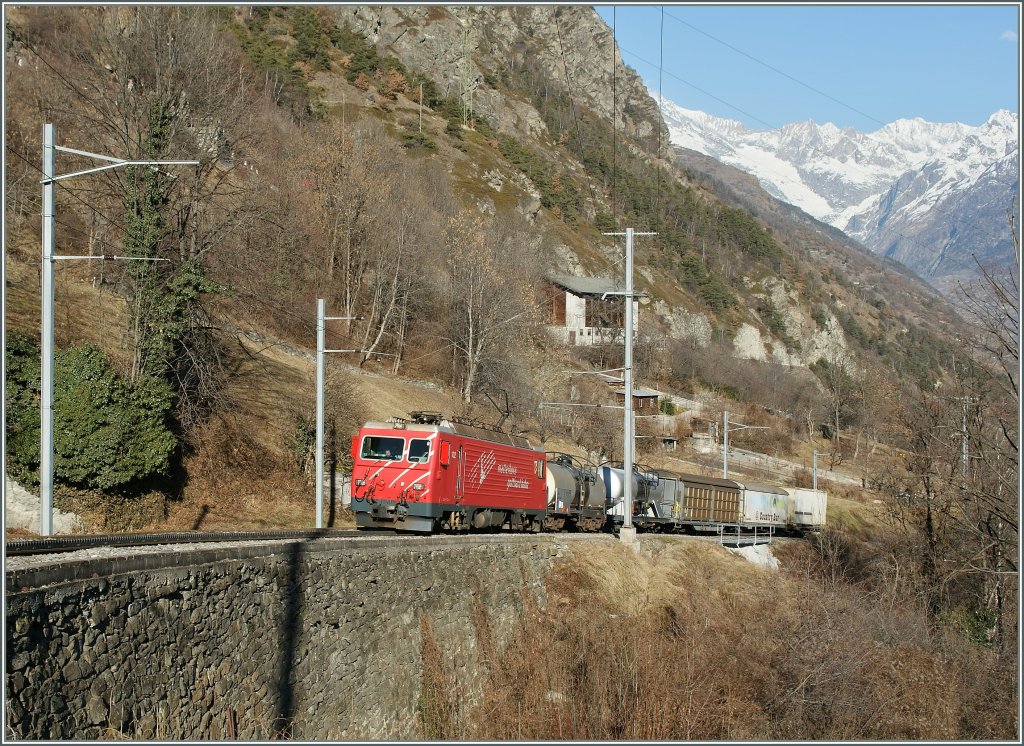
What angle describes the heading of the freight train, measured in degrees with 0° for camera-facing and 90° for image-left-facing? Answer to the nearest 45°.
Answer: approximately 45°

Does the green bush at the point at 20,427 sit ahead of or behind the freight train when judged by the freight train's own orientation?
ahead
